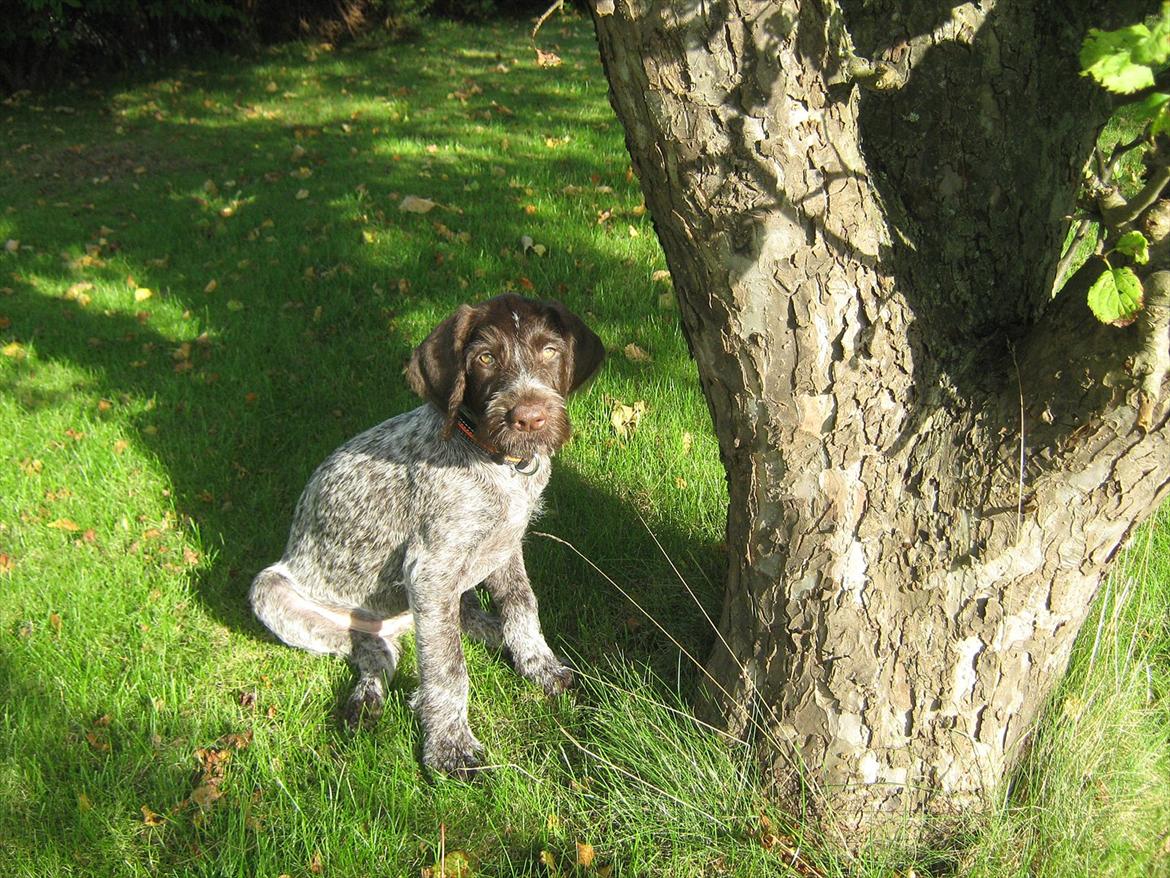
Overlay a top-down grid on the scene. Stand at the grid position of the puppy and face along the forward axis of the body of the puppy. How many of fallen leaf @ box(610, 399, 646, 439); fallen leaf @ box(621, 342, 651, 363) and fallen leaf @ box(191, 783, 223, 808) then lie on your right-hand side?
1

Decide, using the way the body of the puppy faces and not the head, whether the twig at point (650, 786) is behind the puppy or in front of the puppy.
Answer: in front

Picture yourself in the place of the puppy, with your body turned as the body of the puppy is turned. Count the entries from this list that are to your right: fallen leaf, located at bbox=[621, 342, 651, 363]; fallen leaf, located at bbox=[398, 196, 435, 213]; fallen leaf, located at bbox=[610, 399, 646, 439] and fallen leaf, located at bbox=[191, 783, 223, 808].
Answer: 1

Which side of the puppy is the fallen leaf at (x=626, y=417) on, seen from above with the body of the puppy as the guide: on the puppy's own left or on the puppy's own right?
on the puppy's own left

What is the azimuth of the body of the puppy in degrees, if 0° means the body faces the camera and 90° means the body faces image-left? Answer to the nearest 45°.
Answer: approximately 315°

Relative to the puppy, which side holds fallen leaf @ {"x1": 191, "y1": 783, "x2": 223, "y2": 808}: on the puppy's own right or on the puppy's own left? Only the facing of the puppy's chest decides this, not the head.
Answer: on the puppy's own right

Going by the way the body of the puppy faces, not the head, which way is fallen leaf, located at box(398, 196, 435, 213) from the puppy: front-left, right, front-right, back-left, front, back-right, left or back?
back-left

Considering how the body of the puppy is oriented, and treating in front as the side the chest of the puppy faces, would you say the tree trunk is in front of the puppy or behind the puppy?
in front
